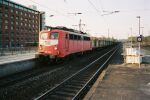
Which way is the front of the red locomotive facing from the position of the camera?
facing the viewer and to the left of the viewer
